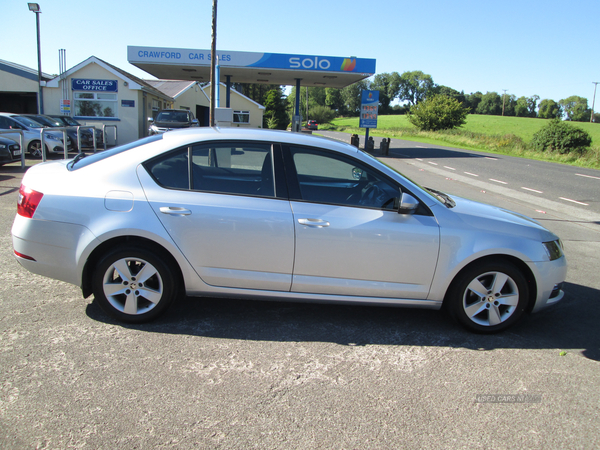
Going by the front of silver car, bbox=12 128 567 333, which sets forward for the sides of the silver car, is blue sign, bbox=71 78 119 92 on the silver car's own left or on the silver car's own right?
on the silver car's own left

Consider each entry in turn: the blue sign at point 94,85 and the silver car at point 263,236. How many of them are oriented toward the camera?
1

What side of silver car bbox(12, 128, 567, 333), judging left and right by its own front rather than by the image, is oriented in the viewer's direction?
right

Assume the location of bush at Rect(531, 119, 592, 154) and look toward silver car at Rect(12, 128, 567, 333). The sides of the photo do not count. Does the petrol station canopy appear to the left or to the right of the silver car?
right

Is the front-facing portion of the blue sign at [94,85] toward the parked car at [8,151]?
yes

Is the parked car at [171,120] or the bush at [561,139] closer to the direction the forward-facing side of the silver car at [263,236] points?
the bush

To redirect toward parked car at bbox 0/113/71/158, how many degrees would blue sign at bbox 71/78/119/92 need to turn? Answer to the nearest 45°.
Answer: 0° — it already faces it

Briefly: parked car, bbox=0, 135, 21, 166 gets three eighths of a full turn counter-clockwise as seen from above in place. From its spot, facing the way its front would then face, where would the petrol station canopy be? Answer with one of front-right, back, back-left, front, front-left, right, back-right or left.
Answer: front-right
